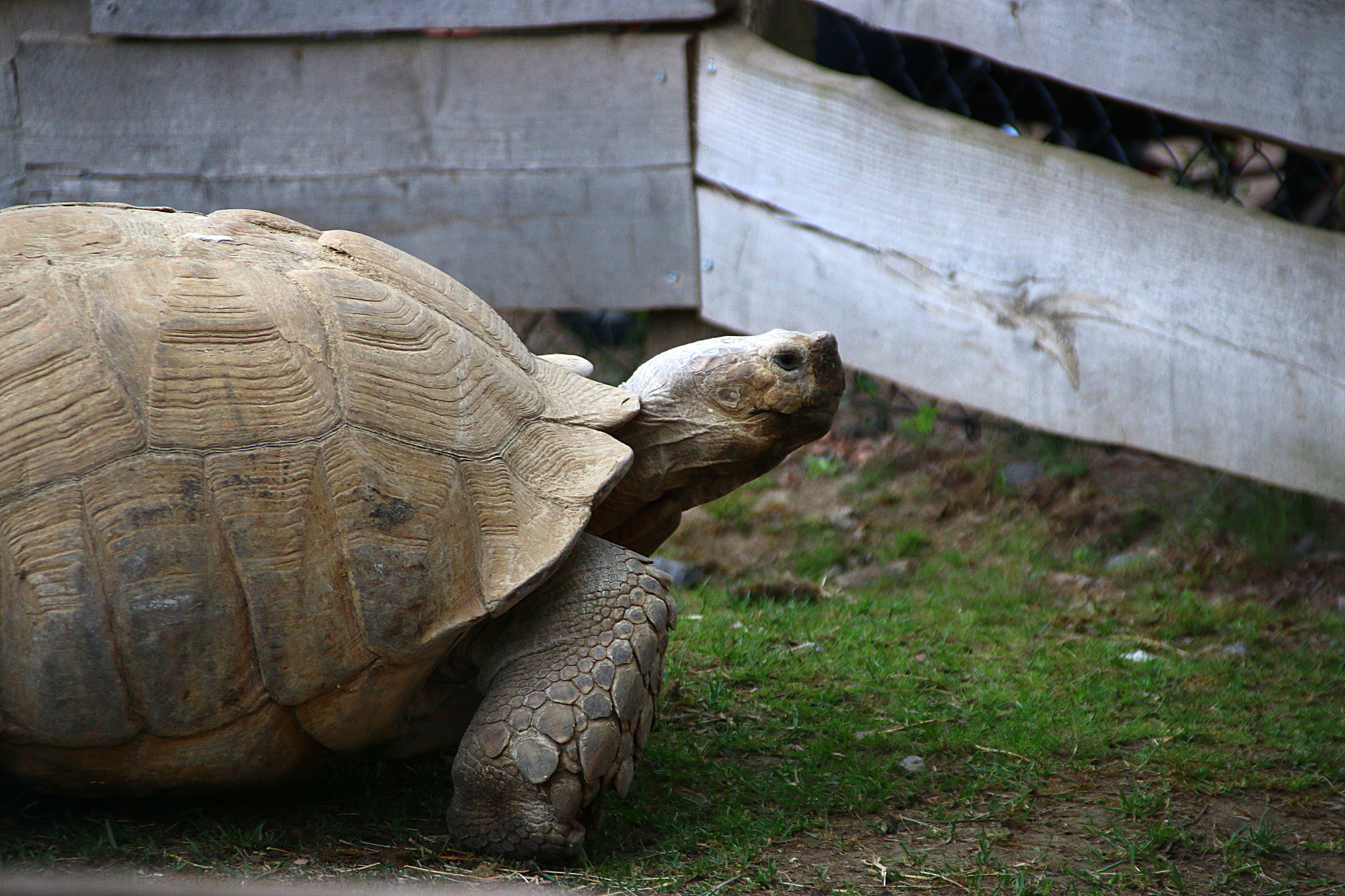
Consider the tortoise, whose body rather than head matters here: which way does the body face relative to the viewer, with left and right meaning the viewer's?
facing to the right of the viewer
